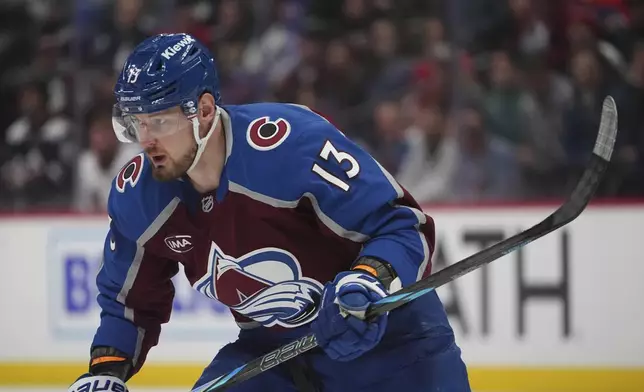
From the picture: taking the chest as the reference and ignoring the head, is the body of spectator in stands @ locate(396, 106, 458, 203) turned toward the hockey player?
yes

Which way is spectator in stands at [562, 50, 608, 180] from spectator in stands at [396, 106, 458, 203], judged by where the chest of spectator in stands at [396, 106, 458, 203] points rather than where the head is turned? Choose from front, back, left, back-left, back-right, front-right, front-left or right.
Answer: left

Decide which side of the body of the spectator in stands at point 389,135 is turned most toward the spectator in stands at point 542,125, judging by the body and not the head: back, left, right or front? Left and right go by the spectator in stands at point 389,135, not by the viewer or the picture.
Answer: left

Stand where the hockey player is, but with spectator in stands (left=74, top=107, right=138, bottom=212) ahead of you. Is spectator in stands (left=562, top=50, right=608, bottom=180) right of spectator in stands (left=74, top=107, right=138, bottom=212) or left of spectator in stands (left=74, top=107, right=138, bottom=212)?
right

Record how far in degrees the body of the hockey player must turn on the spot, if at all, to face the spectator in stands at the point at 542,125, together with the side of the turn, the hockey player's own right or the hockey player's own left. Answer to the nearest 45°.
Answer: approximately 180°

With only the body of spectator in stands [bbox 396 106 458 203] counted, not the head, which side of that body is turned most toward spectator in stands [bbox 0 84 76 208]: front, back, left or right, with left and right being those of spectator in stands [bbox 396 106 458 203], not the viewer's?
right

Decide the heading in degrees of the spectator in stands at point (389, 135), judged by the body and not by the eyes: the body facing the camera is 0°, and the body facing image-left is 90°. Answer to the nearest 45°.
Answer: approximately 0°

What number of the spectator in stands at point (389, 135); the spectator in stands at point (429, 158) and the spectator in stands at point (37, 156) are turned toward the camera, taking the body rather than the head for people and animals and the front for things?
3

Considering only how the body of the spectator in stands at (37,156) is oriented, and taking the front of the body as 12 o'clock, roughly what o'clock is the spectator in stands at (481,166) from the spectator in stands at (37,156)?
the spectator in stands at (481,166) is roughly at 10 o'clock from the spectator in stands at (37,156).

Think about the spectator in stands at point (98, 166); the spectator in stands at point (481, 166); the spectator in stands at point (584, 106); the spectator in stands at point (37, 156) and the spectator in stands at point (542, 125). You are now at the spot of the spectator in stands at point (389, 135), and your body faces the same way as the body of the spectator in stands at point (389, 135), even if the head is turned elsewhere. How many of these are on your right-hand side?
2

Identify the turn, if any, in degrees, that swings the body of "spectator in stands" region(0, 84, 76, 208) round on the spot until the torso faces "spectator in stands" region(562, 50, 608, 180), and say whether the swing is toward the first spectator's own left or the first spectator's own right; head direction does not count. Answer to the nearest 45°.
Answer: approximately 45° to the first spectator's own left

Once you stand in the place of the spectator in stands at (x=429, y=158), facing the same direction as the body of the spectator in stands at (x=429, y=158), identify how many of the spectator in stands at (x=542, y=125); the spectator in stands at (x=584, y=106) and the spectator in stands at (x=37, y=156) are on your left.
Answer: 2

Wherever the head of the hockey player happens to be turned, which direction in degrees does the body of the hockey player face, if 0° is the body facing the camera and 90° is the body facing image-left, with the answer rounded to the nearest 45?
approximately 45°
